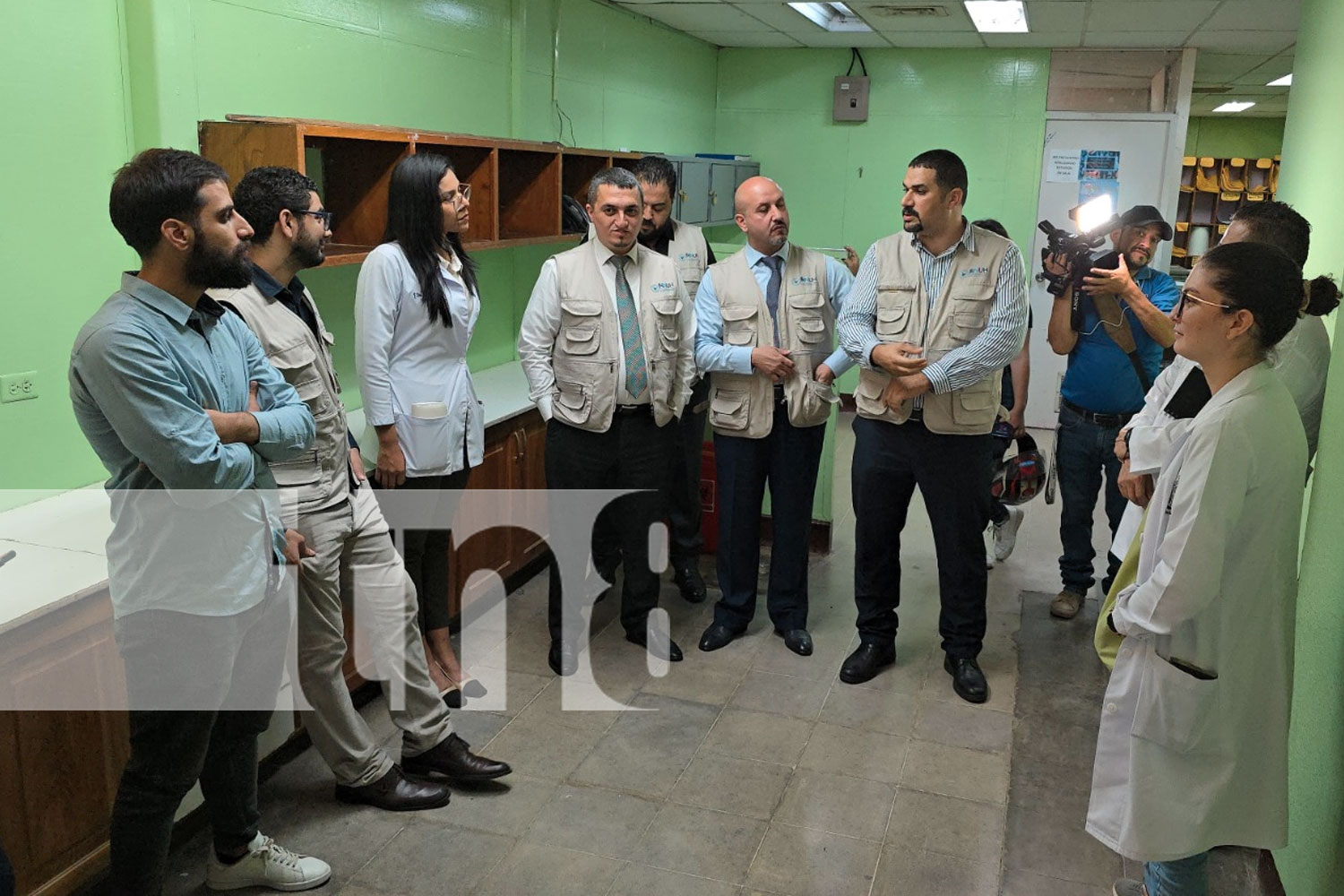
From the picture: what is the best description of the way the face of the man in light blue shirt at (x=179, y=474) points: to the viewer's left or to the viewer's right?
to the viewer's right

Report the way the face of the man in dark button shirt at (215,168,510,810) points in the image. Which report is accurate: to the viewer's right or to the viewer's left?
to the viewer's right

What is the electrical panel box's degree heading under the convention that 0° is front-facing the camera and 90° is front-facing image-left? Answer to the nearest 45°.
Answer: approximately 0°

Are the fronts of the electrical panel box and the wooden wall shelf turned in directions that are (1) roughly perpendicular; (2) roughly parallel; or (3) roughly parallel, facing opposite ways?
roughly perpendicular

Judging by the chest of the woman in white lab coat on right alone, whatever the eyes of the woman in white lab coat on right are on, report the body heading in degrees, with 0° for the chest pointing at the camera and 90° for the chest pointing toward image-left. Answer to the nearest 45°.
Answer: approximately 90°

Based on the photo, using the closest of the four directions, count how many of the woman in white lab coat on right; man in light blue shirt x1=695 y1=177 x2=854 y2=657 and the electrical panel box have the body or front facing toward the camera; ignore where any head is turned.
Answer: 2

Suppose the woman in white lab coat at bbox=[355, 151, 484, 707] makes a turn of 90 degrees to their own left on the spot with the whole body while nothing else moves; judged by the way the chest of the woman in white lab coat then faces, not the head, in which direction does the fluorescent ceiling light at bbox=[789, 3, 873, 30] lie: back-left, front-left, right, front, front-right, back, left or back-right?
front

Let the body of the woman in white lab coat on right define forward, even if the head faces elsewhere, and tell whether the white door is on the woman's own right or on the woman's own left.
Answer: on the woman's own right
